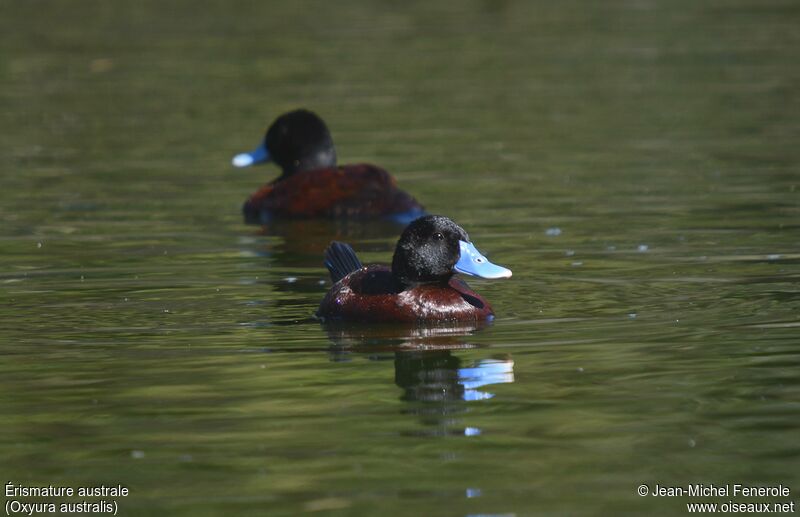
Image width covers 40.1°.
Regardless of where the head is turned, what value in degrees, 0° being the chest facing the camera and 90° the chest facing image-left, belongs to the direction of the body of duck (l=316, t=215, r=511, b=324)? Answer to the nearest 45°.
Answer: approximately 270°

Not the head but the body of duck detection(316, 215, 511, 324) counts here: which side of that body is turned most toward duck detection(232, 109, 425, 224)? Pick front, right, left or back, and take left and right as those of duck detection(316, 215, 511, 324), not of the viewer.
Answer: left

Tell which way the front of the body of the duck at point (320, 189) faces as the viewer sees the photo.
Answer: to the viewer's left

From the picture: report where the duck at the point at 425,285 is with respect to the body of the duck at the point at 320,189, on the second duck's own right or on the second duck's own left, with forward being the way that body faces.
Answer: on the second duck's own left

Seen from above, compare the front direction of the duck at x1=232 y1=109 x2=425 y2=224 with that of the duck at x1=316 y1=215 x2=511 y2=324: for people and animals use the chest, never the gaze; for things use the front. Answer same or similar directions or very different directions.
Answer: very different directions

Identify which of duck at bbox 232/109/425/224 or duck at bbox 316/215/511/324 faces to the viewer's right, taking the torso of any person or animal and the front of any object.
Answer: duck at bbox 316/215/511/324

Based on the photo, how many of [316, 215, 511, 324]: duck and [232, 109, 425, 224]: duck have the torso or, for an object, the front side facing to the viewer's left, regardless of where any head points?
1
